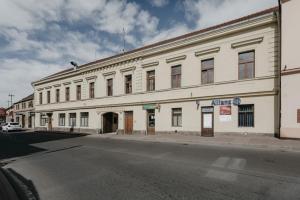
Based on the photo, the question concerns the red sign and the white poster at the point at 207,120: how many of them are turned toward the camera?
2

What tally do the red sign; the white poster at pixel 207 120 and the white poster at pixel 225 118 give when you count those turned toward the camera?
3

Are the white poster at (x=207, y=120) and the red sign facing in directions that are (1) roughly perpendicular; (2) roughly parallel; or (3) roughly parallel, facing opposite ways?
roughly parallel

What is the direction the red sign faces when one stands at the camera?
facing the viewer

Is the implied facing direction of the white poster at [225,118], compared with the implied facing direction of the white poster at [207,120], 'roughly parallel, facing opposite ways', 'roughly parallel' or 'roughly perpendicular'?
roughly parallel

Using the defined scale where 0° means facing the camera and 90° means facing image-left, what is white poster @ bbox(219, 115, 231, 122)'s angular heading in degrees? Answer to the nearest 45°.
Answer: approximately 0°
